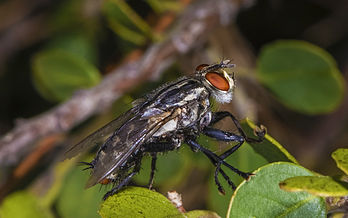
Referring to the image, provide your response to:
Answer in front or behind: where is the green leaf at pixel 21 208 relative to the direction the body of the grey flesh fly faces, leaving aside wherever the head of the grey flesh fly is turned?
behind

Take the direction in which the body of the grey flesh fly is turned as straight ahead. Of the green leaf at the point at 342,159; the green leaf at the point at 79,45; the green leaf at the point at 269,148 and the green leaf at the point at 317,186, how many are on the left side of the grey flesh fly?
1

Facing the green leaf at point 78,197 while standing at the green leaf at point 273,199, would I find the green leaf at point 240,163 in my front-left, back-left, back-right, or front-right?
front-right

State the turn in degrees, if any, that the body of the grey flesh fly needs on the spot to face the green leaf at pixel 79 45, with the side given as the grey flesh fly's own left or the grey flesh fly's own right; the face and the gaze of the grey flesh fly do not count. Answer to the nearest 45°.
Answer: approximately 90° to the grey flesh fly's own left

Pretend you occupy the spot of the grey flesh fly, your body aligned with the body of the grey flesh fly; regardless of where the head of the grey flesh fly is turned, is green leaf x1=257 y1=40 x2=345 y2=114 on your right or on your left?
on your left

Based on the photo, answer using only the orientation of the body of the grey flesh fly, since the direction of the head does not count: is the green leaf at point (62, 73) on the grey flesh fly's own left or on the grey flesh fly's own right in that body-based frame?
on the grey flesh fly's own left

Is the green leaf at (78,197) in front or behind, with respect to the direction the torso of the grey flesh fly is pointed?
behind

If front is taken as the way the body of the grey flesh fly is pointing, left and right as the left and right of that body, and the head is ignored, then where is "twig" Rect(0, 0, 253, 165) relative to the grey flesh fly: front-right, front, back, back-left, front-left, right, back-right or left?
left

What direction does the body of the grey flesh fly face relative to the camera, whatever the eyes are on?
to the viewer's right

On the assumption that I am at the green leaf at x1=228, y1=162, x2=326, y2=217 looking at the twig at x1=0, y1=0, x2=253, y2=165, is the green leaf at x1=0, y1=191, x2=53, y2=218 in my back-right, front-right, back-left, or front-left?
front-left
